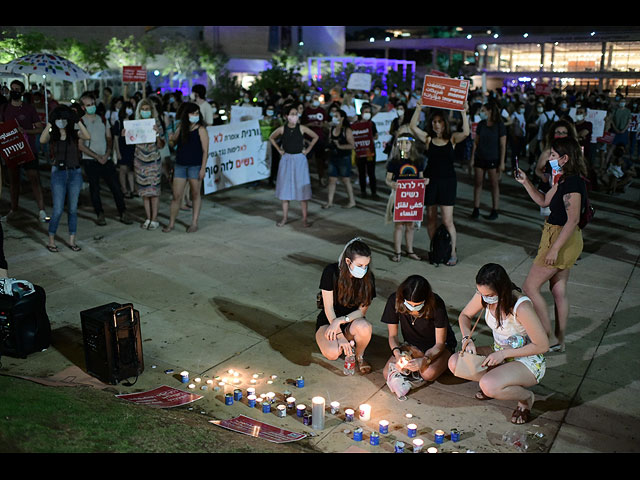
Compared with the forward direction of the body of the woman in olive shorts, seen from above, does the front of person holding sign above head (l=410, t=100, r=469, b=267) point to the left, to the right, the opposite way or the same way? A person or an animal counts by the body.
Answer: to the left

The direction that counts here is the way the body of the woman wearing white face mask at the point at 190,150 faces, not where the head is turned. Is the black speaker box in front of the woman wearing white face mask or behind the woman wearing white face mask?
in front

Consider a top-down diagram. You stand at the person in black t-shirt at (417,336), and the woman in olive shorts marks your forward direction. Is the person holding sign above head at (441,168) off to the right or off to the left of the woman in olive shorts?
left

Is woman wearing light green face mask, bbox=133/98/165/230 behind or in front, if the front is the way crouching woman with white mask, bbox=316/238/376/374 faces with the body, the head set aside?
behind

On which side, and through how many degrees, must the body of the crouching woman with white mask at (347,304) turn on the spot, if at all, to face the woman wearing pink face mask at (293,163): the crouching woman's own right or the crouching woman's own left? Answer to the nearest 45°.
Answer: approximately 135° to the crouching woman's own left

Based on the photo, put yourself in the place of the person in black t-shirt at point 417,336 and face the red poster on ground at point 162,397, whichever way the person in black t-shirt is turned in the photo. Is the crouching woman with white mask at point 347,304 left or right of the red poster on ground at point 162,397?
right
